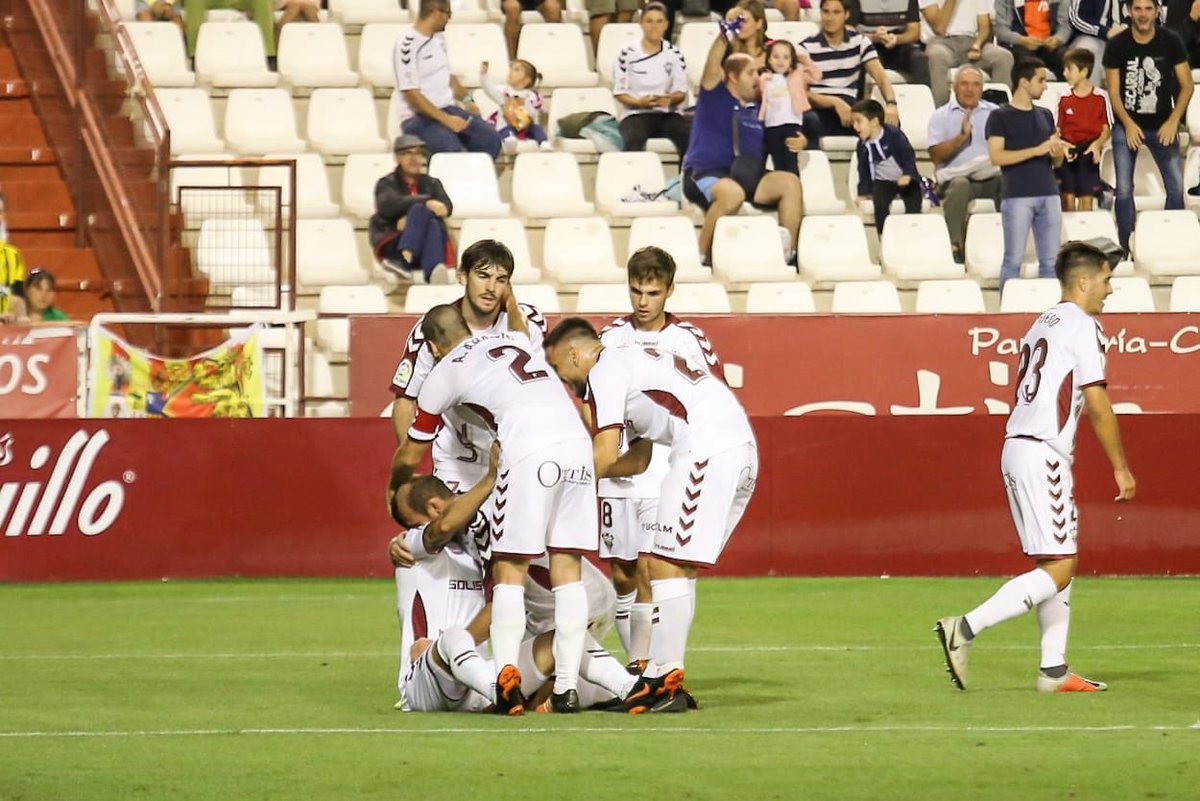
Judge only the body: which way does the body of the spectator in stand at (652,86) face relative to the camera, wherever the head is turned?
toward the camera

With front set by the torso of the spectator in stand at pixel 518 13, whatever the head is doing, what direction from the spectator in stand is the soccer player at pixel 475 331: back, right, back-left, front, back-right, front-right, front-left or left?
front

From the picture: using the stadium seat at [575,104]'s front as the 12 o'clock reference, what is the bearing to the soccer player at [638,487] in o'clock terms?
The soccer player is roughly at 12 o'clock from the stadium seat.

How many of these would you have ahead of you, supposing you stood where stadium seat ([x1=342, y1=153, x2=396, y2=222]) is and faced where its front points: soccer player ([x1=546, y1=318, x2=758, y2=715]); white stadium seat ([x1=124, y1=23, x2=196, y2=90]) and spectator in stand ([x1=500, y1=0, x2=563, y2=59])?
1

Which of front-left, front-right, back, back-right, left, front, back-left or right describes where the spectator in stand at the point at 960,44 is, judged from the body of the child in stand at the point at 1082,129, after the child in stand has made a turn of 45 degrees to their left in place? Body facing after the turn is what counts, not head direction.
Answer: back-right

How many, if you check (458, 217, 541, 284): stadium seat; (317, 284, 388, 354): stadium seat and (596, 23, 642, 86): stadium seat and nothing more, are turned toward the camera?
3

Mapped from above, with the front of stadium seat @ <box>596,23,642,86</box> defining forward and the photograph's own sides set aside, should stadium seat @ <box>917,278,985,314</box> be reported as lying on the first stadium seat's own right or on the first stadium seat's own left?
on the first stadium seat's own left

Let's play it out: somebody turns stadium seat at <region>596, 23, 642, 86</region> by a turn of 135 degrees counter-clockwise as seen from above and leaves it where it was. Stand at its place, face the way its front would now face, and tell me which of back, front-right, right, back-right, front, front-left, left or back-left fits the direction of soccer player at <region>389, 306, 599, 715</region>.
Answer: back-right

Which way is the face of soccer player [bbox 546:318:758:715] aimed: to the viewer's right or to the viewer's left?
to the viewer's left

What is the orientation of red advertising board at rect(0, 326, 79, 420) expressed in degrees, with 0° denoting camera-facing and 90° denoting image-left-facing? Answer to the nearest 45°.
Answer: approximately 0°

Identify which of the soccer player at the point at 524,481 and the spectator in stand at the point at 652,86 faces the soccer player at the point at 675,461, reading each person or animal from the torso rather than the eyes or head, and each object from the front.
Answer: the spectator in stand

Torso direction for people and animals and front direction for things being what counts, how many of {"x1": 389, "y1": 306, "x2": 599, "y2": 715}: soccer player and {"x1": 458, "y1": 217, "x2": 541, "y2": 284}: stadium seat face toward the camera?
1

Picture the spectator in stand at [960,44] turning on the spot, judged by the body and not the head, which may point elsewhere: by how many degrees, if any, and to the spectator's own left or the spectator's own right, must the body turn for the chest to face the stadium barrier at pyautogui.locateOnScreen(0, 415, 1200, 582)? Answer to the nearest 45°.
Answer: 0° — they already face it

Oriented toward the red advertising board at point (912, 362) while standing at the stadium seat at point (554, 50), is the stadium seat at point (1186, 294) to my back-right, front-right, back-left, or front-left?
front-left

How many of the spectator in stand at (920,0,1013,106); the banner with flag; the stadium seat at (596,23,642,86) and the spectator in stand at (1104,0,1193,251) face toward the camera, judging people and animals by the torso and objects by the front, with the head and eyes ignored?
4
